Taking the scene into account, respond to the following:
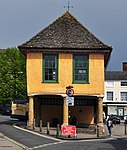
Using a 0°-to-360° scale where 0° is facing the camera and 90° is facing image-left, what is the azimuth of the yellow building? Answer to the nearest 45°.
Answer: approximately 0°
